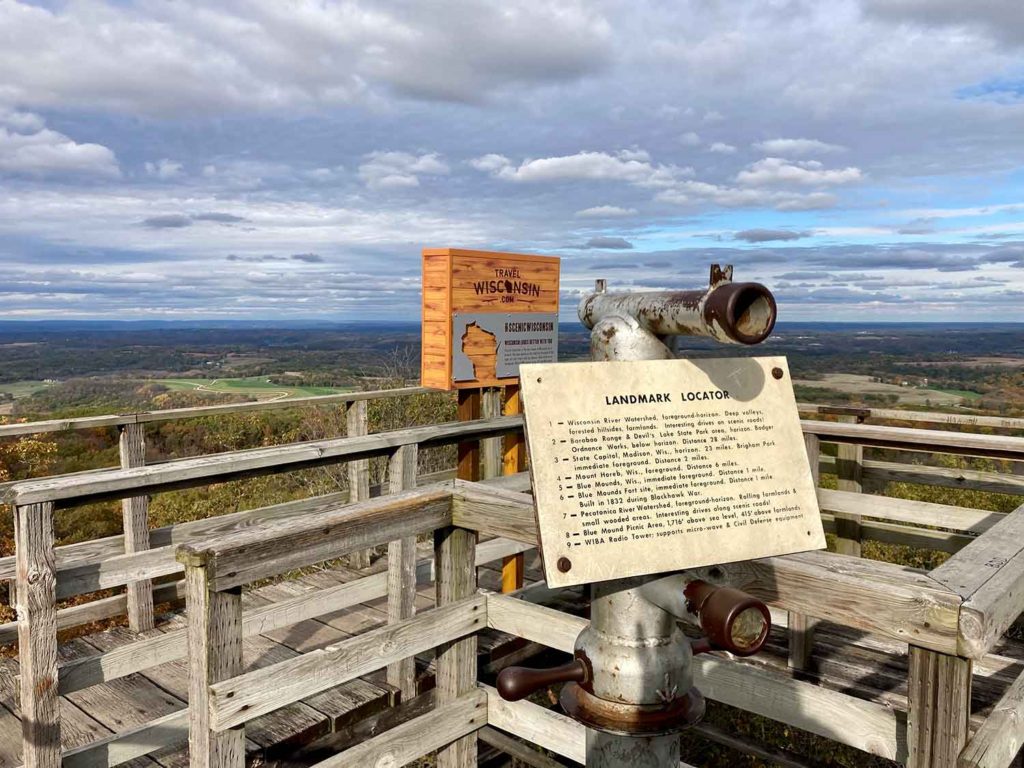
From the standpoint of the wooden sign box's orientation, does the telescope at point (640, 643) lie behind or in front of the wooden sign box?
in front

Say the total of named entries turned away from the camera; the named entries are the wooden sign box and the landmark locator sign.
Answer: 0

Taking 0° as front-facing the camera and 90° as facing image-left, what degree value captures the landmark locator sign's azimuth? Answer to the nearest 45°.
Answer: approximately 0°

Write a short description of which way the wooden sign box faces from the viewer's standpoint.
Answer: facing the viewer and to the right of the viewer
